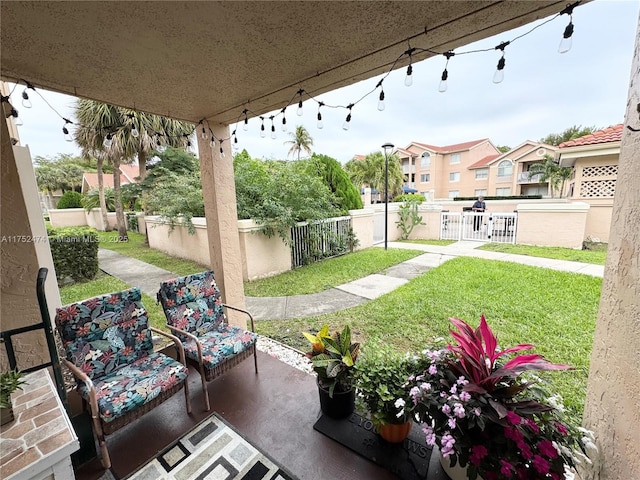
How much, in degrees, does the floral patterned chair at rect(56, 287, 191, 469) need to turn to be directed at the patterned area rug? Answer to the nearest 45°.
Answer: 0° — it already faces it

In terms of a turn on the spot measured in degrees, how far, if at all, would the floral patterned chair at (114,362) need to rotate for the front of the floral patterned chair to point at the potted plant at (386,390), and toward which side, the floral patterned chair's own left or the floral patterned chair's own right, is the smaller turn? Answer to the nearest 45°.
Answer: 0° — it already faces it

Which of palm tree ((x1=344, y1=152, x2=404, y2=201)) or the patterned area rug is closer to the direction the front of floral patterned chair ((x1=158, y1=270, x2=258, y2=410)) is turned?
the patterned area rug

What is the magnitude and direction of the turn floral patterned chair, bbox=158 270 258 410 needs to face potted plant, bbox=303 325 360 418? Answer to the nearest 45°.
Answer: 0° — it already faces it

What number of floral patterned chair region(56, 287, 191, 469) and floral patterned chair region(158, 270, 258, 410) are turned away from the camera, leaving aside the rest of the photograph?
0

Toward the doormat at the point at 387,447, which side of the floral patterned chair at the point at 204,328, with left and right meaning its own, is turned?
front

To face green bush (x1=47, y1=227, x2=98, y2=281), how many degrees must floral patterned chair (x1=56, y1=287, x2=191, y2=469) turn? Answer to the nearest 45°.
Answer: approximately 135° to its left

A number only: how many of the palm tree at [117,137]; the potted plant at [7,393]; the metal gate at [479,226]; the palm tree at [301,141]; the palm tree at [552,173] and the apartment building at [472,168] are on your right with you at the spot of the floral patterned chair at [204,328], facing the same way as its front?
1

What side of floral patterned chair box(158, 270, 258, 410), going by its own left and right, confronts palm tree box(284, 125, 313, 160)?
left

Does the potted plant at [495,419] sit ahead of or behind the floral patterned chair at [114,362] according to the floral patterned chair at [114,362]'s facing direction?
ahead

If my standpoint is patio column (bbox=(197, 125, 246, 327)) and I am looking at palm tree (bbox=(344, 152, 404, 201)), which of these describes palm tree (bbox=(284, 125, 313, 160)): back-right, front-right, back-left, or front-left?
front-left

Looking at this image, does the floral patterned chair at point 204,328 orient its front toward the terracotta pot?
yes

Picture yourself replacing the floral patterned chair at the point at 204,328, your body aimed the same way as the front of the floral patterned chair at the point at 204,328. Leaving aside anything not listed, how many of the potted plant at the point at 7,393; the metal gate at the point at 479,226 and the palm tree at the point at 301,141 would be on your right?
1

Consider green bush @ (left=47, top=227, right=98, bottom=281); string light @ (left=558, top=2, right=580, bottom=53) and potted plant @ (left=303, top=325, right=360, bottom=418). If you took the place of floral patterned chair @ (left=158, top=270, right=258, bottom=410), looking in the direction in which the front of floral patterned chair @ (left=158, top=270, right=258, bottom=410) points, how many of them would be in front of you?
2

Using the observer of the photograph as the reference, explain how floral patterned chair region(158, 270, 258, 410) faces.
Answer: facing the viewer and to the right of the viewer

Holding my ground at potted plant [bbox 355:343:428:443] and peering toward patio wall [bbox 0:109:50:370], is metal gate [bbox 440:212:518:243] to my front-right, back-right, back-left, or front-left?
back-right

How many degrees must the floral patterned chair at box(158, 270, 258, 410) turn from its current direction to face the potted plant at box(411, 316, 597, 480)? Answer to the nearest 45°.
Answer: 0° — it already faces it
